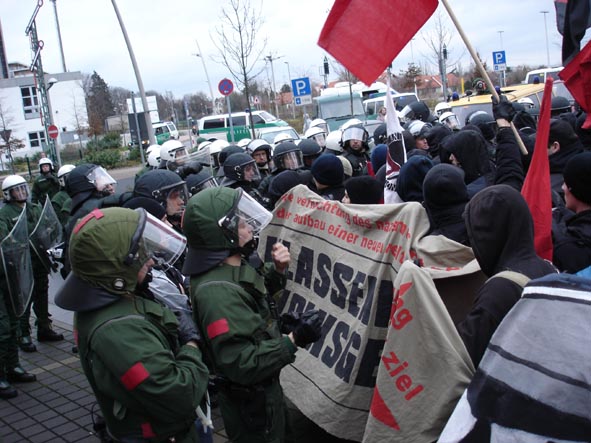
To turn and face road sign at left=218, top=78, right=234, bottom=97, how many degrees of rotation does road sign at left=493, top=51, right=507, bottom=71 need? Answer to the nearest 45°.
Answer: approximately 45° to its right

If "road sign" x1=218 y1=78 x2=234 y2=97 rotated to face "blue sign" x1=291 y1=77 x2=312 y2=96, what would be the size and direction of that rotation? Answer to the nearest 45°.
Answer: approximately 135° to its left

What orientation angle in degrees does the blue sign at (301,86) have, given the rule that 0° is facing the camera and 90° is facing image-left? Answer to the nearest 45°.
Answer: approximately 0°

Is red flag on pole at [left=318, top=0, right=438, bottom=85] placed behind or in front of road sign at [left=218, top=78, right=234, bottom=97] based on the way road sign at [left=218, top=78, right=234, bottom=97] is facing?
in front

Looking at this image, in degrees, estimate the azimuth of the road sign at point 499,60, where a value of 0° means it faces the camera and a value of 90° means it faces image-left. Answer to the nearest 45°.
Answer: approximately 0°

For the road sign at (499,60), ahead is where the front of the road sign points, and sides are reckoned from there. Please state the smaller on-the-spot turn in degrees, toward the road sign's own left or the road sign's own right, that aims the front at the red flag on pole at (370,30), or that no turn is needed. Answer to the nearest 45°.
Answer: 0° — it already faces it

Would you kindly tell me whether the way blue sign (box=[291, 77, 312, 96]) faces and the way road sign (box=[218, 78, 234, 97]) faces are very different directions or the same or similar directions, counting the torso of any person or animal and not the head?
same or similar directions

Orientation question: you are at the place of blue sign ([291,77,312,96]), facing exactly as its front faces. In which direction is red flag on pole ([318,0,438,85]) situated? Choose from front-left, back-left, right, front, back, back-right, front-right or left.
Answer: front

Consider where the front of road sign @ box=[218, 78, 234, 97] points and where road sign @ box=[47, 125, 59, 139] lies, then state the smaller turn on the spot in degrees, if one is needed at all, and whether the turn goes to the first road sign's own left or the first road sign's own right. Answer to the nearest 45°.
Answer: approximately 135° to the first road sign's own right

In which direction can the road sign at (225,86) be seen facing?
toward the camera

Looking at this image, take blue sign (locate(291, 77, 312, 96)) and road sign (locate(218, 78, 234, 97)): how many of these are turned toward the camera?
2

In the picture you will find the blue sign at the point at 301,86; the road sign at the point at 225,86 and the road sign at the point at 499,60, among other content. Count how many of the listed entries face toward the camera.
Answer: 3
